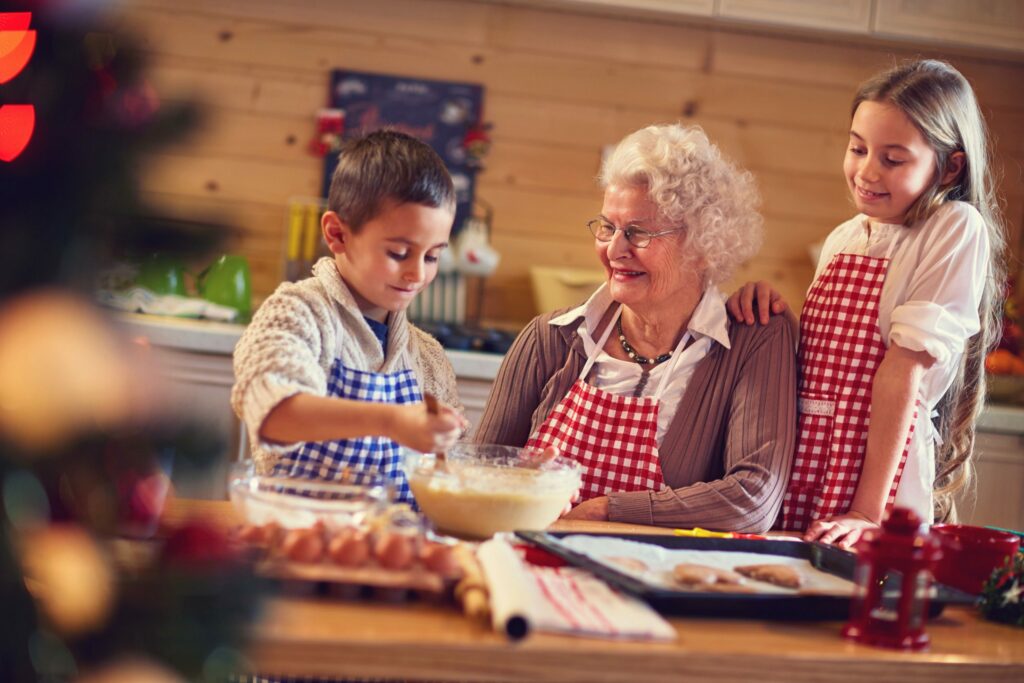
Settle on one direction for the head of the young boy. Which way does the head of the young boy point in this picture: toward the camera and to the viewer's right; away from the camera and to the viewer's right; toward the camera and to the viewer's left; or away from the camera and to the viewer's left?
toward the camera and to the viewer's right

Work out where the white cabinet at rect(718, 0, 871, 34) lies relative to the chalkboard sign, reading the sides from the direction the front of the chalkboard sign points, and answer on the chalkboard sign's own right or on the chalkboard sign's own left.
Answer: on the chalkboard sign's own left

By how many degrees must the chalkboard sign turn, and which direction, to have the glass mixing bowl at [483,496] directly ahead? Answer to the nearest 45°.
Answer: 0° — it already faces it

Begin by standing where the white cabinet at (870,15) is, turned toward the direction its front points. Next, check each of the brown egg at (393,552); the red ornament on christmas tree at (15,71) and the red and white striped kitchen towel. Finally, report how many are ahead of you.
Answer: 3

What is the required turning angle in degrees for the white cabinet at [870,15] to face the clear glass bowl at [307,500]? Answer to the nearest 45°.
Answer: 0° — it already faces it

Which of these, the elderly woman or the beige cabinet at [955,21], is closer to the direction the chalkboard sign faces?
the elderly woman

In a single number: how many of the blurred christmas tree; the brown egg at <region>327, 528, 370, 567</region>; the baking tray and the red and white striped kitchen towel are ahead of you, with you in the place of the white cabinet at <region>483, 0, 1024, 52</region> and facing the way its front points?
4

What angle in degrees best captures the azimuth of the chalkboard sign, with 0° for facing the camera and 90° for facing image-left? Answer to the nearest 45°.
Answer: approximately 0°

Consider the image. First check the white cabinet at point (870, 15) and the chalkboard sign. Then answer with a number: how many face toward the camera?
2

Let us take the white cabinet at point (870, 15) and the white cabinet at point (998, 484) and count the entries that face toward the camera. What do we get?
2
